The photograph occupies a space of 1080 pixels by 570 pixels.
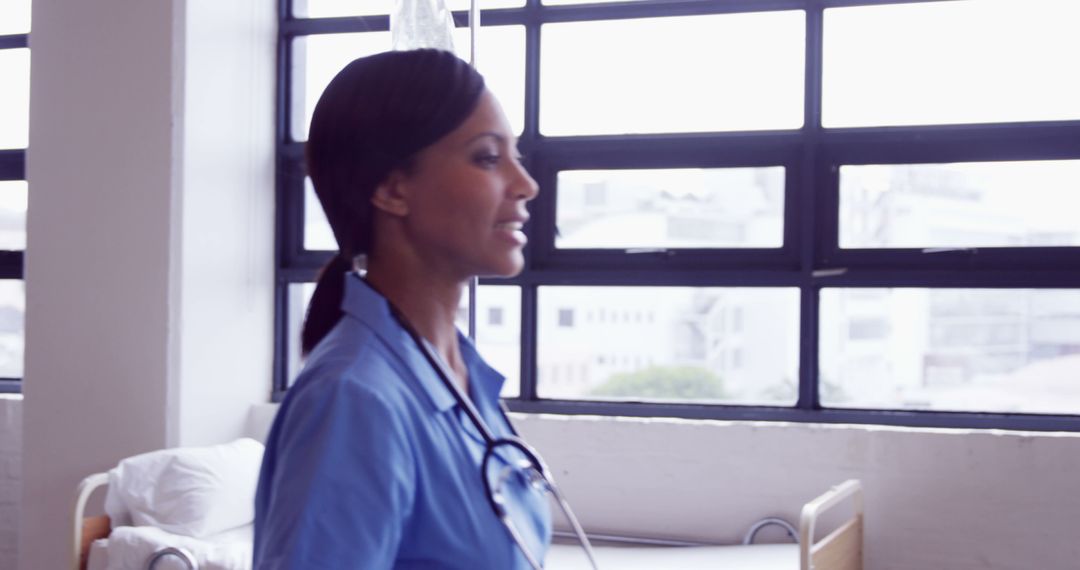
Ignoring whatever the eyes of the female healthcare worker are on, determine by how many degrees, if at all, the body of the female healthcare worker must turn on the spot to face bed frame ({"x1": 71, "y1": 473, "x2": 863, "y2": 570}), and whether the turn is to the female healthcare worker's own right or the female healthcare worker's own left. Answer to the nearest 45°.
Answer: approximately 45° to the female healthcare worker's own left

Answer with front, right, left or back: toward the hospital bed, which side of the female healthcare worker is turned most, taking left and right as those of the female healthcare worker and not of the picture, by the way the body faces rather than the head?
left

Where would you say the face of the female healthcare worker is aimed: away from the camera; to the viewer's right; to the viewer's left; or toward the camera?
to the viewer's right

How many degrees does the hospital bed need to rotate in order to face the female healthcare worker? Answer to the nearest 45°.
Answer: approximately 90° to its right

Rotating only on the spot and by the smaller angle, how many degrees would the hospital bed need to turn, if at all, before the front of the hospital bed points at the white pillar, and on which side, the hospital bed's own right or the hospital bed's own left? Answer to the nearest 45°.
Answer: approximately 135° to the hospital bed's own left

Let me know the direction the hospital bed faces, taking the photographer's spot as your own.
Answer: facing to the right of the viewer

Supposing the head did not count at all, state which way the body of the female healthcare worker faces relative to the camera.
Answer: to the viewer's right

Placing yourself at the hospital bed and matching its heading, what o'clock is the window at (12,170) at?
The window is roughly at 7 o'clock from the hospital bed.
